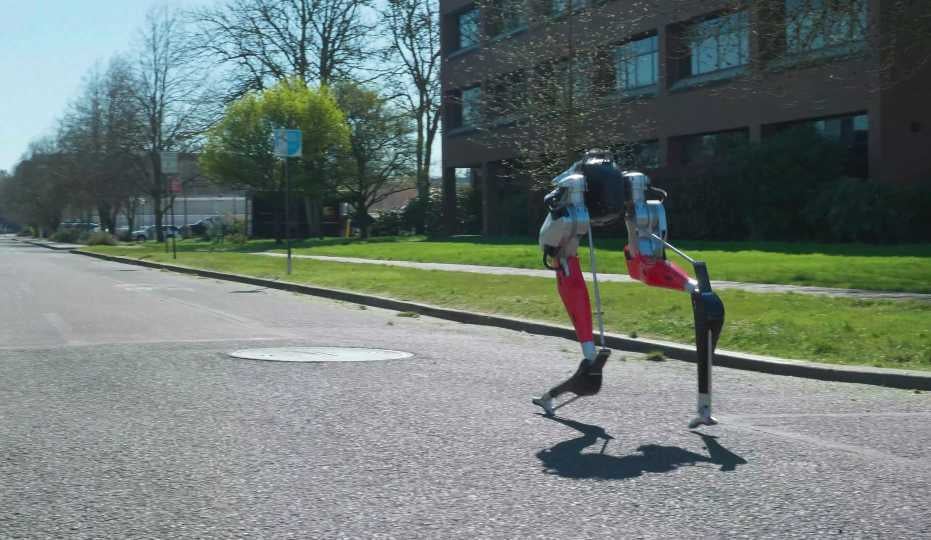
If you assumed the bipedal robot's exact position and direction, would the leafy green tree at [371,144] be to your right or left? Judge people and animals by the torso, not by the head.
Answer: on your right

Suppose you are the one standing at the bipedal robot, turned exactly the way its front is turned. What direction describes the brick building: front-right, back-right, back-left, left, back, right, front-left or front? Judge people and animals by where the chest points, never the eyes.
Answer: back-right

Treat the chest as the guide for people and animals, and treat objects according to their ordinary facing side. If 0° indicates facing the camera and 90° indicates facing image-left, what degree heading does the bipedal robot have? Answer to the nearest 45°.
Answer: approximately 45°

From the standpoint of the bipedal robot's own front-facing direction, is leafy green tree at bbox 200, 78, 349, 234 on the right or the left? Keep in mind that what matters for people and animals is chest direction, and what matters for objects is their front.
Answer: on its right
